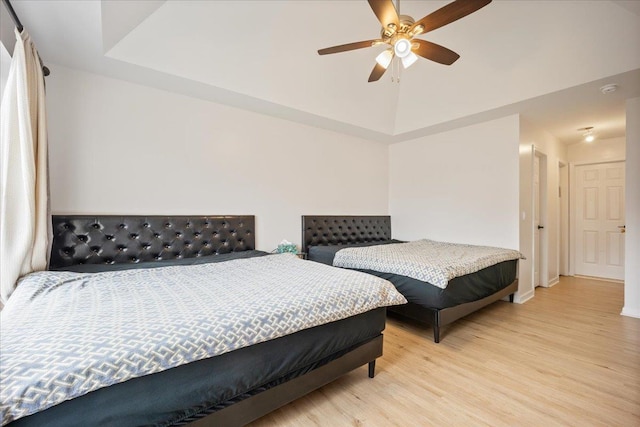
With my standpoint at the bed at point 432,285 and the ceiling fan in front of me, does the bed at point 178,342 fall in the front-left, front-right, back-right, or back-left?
front-right

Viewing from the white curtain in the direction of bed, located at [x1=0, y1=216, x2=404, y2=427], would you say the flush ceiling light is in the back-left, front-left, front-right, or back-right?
front-left

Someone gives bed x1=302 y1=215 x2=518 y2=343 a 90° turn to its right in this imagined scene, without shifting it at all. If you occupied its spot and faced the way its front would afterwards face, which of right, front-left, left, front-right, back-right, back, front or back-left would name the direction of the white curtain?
front

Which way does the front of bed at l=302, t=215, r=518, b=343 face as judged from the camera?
facing the viewer and to the right of the viewer

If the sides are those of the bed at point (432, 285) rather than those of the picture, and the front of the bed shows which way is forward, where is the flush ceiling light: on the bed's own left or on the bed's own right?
on the bed's own left

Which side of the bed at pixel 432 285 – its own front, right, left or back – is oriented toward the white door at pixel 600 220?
left

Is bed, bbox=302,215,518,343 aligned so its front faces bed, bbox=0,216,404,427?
no
